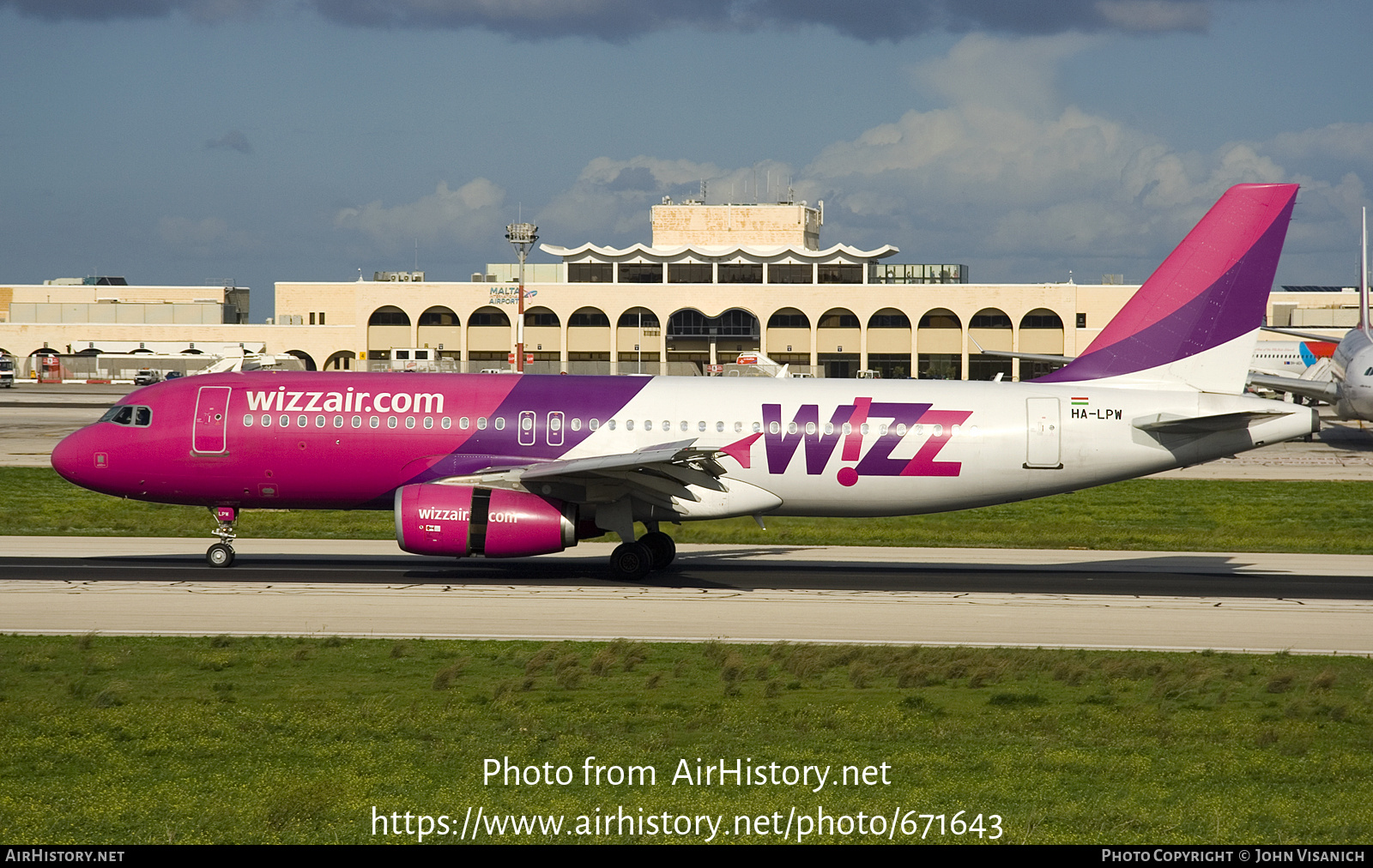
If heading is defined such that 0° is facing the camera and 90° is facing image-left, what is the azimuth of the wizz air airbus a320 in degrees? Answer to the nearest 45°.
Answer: approximately 90°
